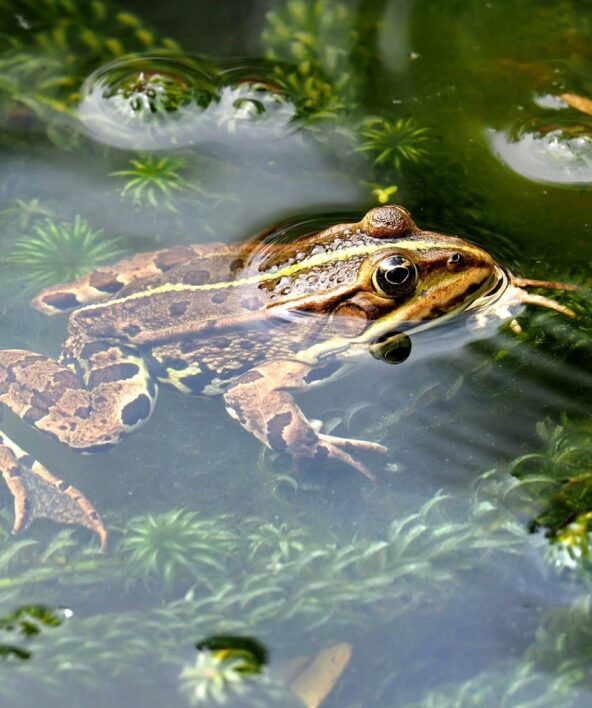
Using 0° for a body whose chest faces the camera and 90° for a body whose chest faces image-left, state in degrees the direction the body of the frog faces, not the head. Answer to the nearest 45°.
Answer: approximately 270°
